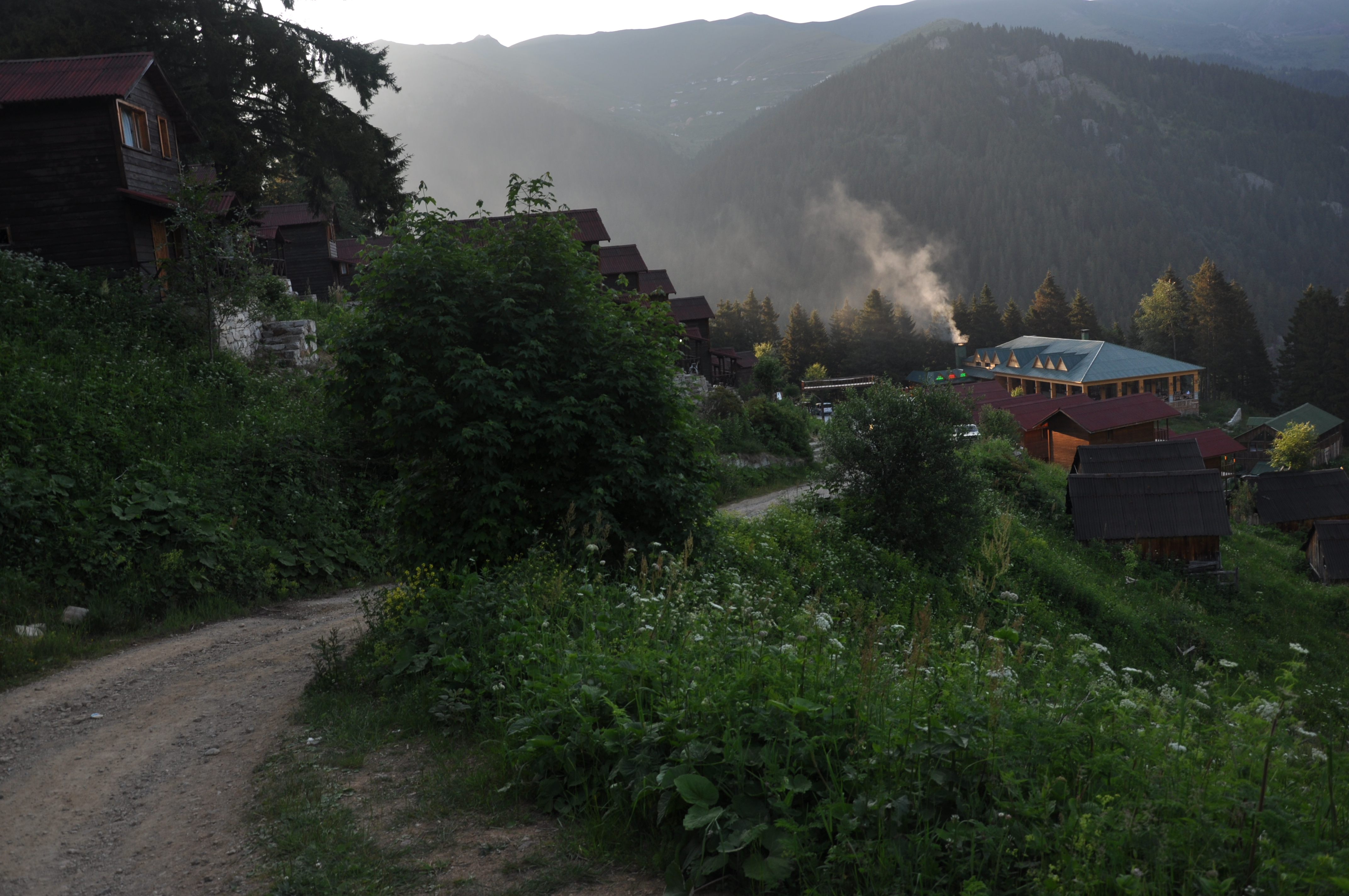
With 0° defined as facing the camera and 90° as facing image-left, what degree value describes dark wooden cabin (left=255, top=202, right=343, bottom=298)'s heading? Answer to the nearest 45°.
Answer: approximately 270°

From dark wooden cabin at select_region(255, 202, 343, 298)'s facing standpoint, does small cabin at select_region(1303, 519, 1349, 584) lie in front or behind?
in front

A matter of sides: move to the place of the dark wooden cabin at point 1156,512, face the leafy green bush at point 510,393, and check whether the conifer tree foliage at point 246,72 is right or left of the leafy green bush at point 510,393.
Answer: right

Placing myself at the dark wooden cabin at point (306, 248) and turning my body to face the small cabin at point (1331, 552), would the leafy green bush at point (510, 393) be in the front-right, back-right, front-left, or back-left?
front-right

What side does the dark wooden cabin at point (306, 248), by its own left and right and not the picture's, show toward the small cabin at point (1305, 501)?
front

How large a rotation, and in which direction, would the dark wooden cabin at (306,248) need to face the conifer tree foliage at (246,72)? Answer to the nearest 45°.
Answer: approximately 90° to its right

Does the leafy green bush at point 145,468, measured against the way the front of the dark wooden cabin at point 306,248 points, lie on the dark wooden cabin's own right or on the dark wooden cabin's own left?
on the dark wooden cabin's own right
